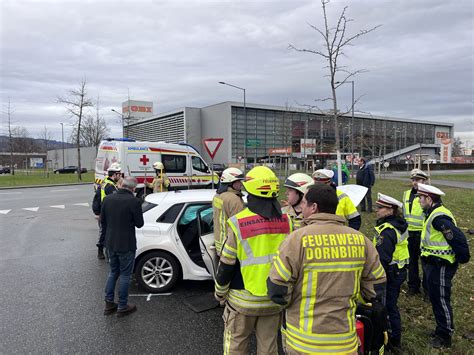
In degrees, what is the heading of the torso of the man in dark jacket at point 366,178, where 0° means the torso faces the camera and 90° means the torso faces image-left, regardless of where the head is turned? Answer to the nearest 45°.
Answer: approximately 90°

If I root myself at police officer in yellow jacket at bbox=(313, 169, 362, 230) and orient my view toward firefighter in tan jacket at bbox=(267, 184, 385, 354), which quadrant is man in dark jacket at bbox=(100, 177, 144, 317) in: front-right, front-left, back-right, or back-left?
front-right

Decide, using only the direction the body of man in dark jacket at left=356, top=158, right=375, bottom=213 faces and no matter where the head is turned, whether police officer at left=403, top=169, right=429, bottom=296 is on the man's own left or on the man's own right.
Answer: on the man's own left

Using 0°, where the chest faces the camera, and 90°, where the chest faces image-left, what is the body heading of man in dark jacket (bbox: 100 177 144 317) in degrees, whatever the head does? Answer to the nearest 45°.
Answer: approximately 225°

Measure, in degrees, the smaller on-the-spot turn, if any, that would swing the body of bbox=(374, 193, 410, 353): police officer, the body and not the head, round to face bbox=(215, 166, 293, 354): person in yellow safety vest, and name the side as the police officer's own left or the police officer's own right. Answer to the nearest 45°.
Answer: approximately 45° to the police officer's own left

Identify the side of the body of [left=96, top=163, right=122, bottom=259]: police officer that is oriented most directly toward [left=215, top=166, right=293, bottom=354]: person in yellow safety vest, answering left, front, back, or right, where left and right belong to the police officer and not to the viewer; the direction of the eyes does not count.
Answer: right

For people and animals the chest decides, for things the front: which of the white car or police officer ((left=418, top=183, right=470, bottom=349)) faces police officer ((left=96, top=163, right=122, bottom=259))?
police officer ((left=418, top=183, right=470, bottom=349))

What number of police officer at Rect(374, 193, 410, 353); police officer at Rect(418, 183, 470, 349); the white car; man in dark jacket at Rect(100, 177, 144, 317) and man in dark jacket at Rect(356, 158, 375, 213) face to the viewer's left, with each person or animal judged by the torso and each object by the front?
3

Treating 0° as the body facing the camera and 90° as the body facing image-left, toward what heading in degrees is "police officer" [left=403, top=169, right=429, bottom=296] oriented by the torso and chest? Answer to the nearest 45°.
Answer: approximately 45°

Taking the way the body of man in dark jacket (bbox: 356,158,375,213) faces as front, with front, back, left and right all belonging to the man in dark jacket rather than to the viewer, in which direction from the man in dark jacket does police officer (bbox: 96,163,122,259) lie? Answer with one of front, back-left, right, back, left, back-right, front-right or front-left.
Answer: front-left

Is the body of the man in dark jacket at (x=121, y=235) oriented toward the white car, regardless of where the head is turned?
yes

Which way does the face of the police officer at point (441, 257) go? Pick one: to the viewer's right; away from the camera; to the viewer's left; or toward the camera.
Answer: to the viewer's left

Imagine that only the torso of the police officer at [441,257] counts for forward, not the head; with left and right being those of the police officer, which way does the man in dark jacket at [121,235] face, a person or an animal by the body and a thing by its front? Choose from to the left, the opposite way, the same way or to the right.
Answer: to the right

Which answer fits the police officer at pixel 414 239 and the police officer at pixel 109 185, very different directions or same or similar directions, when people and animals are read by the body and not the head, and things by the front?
very different directions

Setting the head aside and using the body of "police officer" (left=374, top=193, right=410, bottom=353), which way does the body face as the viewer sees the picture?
to the viewer's left
